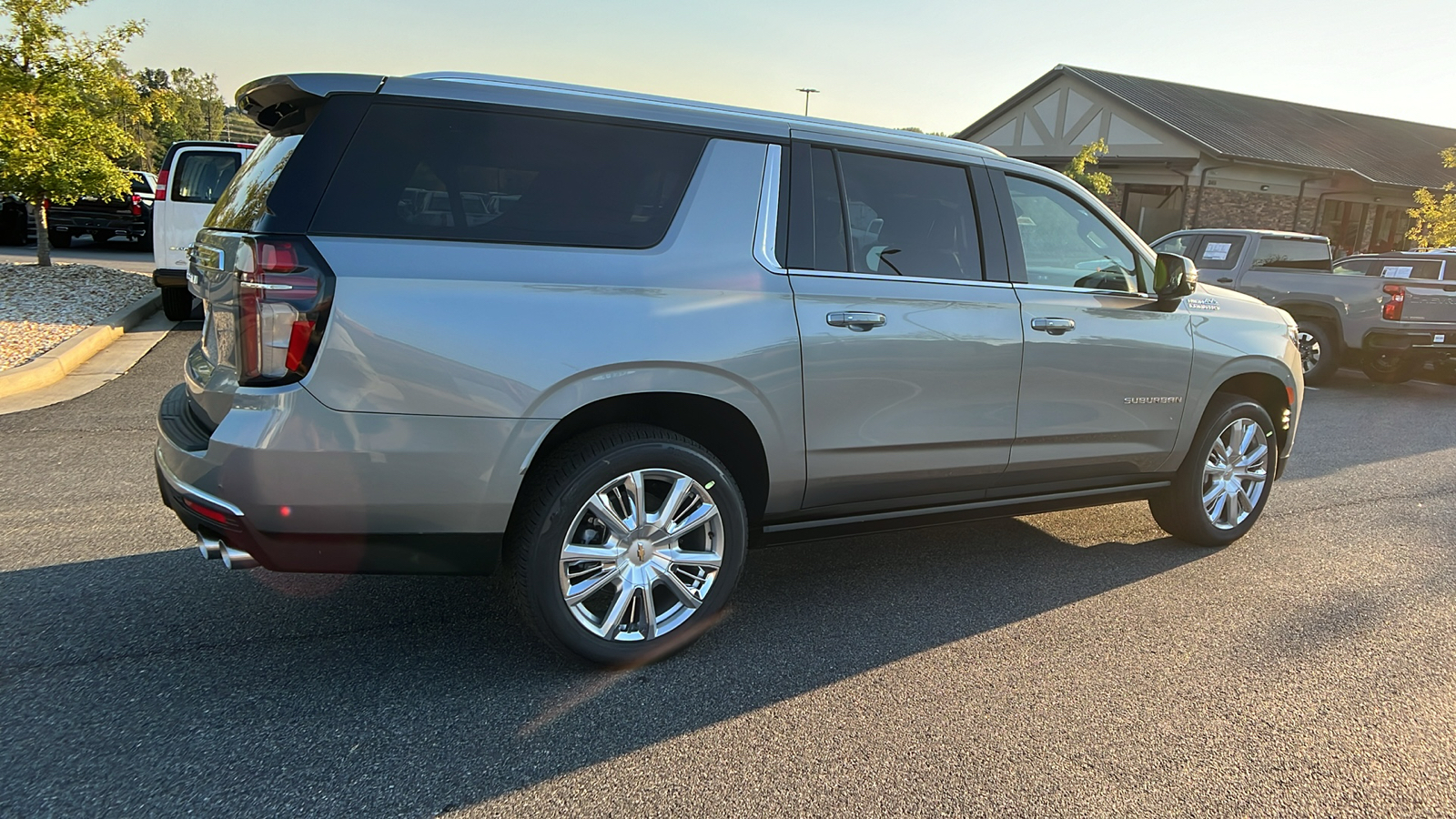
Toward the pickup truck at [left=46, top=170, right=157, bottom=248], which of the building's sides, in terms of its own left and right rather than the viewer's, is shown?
front

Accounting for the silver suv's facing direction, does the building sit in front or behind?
in front

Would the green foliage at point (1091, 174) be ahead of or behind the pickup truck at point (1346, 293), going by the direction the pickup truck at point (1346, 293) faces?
ahead

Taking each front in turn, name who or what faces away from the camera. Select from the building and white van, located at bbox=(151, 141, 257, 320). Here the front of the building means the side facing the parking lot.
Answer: the white van

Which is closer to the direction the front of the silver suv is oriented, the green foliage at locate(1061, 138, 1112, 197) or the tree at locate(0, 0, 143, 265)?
the green foliage

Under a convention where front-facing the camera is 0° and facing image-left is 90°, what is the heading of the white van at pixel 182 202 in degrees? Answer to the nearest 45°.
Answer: approximately 180°

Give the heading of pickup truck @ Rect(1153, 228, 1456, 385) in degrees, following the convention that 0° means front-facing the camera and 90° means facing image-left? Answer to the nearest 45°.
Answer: approximately 135°

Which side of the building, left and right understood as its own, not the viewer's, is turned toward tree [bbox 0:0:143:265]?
front

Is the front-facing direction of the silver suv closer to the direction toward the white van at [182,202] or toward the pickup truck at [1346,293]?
the pickup truck

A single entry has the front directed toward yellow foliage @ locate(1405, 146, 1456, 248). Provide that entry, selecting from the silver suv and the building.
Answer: the silver suv

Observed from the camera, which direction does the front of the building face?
facing the viewer and to the left of the viewer

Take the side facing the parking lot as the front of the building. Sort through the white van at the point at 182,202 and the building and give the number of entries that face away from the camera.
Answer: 1

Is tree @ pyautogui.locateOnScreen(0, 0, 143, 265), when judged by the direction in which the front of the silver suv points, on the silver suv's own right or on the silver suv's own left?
on the silver suv's own left
